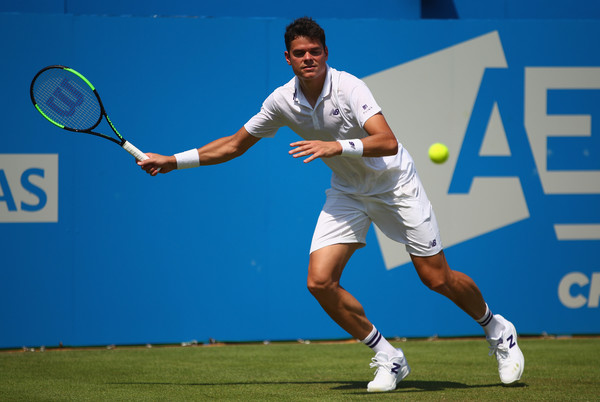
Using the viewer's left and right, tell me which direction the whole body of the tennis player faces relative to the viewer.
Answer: facing the viewer and to the left of the viewer

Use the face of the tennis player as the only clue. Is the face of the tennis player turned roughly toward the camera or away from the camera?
toward the camera
